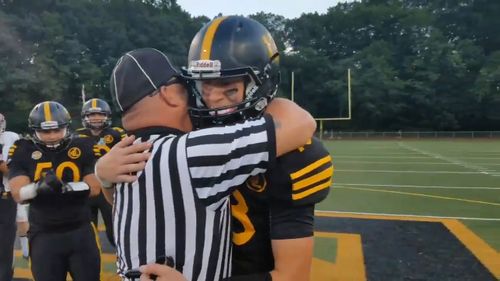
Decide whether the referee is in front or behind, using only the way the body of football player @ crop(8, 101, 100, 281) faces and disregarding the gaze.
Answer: in front

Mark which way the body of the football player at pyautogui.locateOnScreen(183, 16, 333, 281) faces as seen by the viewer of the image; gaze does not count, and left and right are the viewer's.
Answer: facing the viewer and to the left of the viewer

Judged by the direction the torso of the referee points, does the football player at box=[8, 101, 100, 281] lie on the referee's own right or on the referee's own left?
on the referee's own left

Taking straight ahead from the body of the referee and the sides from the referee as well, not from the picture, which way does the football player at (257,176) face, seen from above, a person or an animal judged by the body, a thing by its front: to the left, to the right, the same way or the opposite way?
the opposite way

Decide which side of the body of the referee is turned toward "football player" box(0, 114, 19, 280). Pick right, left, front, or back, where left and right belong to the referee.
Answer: left

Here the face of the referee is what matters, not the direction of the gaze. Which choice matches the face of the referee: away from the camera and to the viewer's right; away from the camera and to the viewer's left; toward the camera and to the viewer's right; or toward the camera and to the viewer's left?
away from the camera and to the viewer's right

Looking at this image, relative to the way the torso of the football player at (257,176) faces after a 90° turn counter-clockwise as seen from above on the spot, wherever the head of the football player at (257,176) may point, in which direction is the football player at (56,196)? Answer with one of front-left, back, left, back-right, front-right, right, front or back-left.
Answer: back

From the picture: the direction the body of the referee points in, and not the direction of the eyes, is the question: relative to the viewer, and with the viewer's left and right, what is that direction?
facing away from the viewer and to the right of the viewer

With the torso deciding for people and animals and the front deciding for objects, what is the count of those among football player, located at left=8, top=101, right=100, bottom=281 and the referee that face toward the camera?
1

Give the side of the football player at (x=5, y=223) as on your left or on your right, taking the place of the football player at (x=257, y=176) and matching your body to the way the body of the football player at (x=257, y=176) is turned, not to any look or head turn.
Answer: on your right

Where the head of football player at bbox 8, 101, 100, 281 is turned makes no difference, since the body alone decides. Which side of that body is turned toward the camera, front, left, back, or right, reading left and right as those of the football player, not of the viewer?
front
